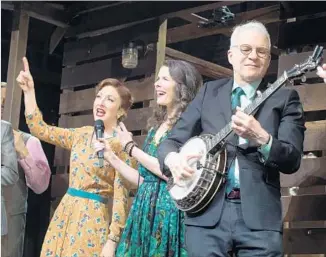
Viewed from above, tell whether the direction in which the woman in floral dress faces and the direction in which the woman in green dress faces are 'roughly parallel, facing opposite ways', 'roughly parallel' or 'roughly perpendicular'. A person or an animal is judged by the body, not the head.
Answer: roughly parallel

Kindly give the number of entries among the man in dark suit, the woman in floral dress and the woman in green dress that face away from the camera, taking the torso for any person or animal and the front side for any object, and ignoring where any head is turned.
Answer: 0

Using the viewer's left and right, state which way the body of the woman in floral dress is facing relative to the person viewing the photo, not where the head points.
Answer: facing the viewer and to the left of the viewer

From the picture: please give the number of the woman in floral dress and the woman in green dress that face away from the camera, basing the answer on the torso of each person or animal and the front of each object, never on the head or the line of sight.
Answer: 0

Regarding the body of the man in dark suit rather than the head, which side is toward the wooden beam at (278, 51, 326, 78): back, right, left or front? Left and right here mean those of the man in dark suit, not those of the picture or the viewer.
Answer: back

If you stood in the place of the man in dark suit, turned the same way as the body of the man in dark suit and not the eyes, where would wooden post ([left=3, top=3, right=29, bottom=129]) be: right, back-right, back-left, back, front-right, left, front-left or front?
back-right

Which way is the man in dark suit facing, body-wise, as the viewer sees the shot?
toward the camera

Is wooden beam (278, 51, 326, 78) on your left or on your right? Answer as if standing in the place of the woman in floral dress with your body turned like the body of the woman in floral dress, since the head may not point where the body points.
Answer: on your left

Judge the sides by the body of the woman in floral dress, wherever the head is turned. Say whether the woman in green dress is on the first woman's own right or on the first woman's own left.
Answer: on the first woman's own left
